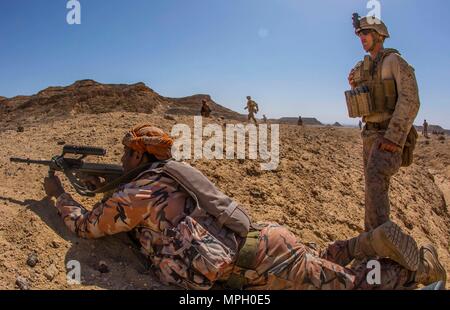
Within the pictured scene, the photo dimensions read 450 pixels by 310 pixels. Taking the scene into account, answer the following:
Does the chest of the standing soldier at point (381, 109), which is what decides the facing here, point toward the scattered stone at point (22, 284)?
yes

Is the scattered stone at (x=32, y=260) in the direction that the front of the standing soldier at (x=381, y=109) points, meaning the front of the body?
yes

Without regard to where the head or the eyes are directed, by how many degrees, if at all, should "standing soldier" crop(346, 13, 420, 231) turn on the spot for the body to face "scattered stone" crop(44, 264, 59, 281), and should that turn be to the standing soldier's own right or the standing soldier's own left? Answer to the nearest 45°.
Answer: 0° — they already face it

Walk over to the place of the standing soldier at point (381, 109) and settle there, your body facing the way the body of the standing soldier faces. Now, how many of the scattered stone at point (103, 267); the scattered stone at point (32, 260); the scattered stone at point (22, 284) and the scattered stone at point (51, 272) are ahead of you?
4

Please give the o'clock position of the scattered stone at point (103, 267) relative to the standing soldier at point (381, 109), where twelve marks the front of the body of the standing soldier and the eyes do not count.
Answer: The scattered stone is roughly at 12 o'clock from the standing soldier.

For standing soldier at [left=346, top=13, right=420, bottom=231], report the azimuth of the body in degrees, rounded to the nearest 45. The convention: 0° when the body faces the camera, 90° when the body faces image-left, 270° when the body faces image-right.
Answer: approximately 45°

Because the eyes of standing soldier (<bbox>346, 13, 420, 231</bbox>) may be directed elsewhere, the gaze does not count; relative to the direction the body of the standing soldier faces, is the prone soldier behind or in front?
in front
